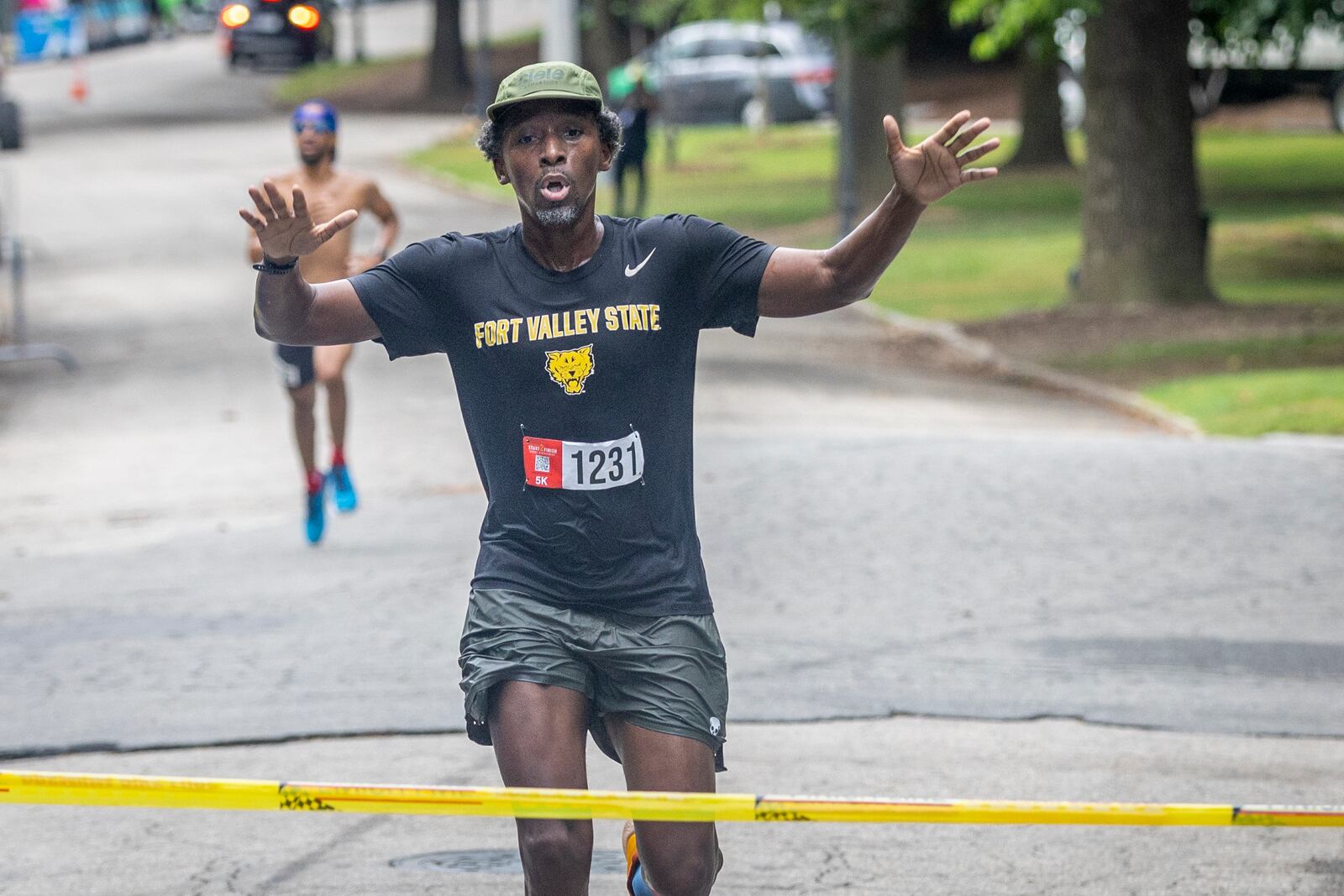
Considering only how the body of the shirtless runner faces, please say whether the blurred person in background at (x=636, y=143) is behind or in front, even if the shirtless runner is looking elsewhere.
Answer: behind

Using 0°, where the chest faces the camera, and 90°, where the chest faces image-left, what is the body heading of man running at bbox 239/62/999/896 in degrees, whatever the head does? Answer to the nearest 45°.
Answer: approximately 0°

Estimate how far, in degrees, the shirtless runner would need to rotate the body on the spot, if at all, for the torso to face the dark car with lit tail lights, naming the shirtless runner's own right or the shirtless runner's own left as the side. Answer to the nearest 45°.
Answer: approximately 180°

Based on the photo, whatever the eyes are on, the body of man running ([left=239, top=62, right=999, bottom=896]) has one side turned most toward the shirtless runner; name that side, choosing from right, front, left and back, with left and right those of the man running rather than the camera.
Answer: back

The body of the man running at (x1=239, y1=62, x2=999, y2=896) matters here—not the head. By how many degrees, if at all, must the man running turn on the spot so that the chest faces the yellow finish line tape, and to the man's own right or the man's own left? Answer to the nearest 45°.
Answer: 0° — they already face it

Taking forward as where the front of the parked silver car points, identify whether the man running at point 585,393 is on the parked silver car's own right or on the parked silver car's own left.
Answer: on the parked silver car's own left

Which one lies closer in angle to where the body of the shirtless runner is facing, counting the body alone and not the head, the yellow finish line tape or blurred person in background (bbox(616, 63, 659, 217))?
the yellow finish line tape

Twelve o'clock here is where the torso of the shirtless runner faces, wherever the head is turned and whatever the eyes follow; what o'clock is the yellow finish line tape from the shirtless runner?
The yellow finish line tape is roughly at 12 o'clock from the shirtless runner.

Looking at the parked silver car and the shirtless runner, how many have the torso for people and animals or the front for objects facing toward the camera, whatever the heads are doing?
1

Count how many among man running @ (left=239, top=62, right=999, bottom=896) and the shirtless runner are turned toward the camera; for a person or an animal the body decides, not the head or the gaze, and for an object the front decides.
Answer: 2

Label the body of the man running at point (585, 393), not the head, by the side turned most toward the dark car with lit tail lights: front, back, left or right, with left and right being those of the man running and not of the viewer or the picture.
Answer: back

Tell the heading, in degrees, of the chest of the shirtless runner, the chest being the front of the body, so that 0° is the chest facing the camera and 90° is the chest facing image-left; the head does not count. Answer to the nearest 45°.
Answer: approximately 0°

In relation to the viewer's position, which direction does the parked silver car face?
facing away from the viewer and to the left of the viewer
